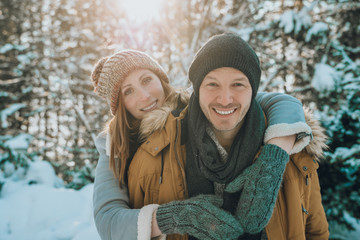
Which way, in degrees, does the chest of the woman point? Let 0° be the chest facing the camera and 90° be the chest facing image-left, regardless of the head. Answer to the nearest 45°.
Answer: approximately 315°

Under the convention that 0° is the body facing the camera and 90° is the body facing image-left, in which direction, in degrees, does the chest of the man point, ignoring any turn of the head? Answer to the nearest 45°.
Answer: approximately 0°
